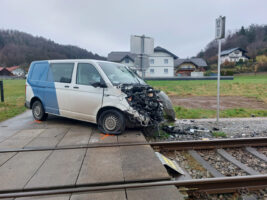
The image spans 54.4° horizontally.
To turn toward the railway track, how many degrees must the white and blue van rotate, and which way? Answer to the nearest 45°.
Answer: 0° — it already faces it

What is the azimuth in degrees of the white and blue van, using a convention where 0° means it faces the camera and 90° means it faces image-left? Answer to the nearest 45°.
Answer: approximately 315°
